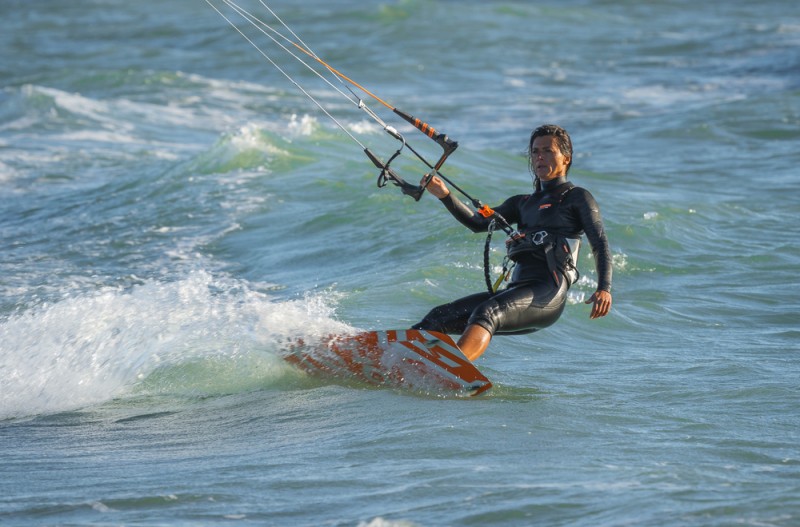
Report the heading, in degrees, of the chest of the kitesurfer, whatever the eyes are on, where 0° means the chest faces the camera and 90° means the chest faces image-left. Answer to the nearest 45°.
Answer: approximately 45°
